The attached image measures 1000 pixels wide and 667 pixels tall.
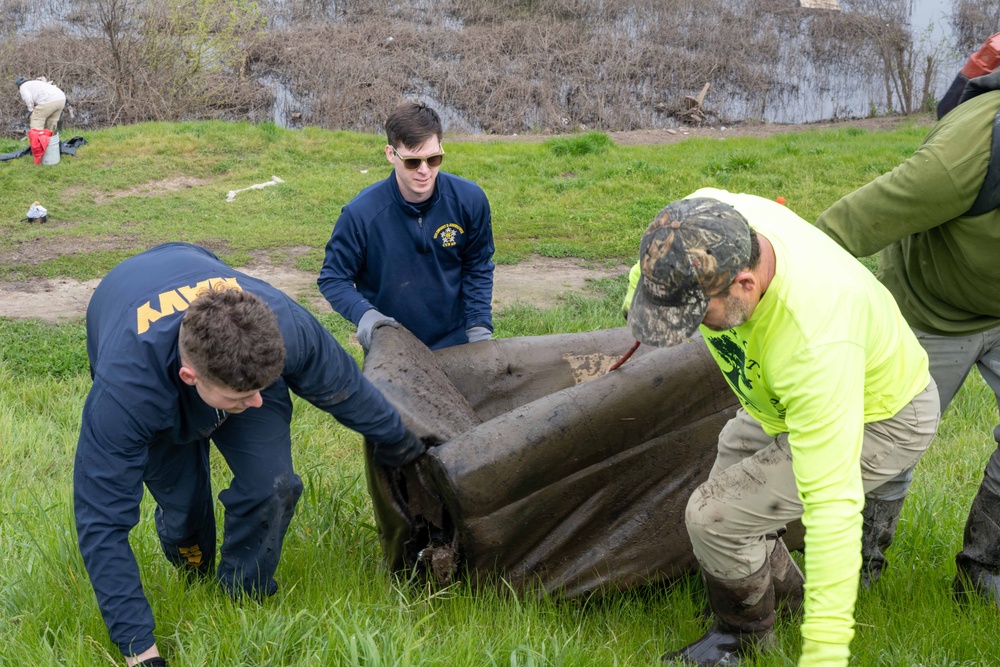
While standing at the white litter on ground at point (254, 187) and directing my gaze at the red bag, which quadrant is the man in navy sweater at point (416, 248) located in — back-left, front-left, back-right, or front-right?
back-left

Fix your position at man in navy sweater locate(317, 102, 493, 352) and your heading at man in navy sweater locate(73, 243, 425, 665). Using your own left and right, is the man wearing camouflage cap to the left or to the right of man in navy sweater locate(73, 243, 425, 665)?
left

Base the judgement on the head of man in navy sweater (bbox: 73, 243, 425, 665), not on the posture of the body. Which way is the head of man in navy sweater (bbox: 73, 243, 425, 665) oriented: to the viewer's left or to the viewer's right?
to the viewer's right

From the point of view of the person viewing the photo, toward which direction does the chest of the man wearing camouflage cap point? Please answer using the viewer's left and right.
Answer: facing the viewer and to the left of the viewer

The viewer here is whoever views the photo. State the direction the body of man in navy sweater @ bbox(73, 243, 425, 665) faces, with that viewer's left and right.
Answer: facing the viewer and to the right of the viewer

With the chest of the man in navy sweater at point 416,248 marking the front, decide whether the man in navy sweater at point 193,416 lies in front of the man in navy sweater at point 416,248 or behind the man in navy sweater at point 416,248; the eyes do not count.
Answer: in front

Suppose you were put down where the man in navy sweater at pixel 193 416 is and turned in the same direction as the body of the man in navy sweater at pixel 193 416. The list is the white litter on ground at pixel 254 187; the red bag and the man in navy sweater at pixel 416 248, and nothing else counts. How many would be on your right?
0

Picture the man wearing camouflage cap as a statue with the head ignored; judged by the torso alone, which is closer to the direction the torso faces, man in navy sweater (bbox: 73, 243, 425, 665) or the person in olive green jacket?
the man in navy sweater

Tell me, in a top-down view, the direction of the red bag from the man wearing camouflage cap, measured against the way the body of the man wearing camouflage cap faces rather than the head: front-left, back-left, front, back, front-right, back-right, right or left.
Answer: right

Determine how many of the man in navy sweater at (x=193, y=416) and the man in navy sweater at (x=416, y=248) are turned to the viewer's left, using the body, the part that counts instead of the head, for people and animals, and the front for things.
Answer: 0

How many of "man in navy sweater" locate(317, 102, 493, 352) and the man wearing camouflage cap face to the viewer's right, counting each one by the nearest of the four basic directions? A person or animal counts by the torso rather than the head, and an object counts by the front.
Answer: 0

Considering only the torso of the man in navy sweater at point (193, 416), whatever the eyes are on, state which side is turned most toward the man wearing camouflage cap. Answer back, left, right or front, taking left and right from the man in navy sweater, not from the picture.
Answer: front

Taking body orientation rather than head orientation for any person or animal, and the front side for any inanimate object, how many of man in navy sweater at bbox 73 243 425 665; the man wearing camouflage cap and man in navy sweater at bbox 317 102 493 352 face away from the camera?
0

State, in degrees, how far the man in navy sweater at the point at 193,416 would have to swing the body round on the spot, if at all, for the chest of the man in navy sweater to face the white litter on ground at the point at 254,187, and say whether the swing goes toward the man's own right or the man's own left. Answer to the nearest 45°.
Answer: approximately 135° to the man's own left

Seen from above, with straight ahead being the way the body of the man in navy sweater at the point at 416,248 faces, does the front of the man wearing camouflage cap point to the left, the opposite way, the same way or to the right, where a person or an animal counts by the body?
to the right

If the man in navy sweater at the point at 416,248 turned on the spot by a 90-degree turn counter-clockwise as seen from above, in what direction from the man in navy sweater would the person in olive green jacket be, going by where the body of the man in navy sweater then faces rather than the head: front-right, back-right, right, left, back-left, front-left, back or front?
front-right

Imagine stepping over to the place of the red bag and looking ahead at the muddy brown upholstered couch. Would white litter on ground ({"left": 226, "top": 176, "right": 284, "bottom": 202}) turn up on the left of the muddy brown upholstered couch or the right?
left

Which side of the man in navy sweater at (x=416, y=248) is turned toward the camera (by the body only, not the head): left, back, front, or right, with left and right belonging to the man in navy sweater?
front
